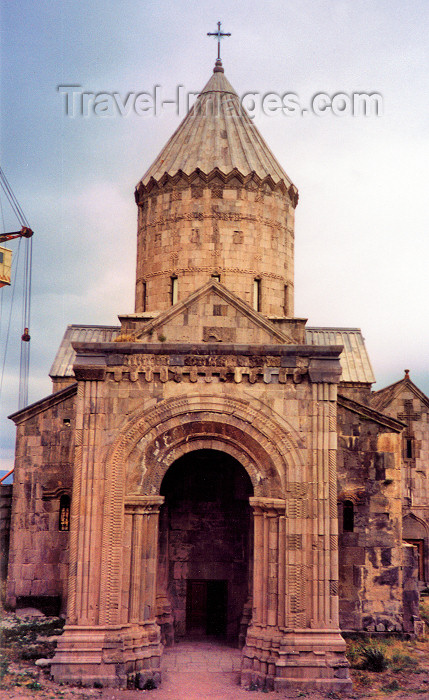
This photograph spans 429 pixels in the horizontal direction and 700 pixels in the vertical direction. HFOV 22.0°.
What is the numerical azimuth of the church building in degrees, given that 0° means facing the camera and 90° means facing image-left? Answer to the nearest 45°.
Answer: approximately 0°
